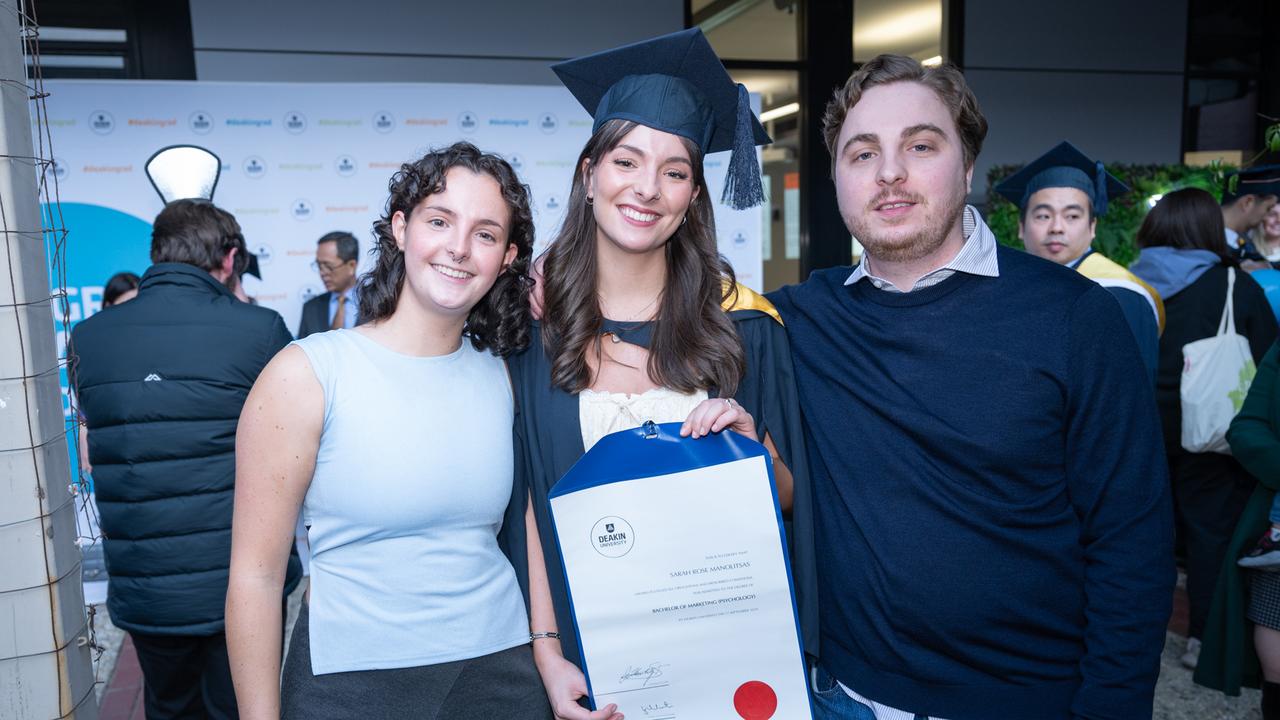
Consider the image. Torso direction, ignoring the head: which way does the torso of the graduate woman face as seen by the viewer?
toward the camera

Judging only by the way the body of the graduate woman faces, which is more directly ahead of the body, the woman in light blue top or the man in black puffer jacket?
the woman in light blue top

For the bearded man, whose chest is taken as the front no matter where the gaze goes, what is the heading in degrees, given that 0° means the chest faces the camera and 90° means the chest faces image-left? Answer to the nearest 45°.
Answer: approximately 45°

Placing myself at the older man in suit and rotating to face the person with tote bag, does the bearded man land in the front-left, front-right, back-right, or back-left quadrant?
front-right

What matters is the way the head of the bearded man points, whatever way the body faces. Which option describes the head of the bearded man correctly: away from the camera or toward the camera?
toward the camera

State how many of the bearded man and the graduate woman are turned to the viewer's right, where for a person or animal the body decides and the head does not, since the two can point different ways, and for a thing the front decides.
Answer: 0

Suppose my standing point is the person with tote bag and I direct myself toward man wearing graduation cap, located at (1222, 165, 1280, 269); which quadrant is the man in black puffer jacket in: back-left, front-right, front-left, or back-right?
back-left

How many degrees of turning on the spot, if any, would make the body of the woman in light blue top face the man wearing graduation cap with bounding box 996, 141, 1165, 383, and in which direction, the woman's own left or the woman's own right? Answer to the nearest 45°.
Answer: approximately 90° to the woman's own left

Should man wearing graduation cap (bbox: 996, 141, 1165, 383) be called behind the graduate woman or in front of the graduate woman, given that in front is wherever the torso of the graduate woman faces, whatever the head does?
behind

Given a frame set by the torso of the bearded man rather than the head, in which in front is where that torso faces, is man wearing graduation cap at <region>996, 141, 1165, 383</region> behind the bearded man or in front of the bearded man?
behind

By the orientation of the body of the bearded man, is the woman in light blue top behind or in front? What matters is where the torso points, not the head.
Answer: in front

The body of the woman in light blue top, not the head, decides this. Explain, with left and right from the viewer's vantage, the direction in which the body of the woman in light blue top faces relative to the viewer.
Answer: facing the viewer and to the right of the viewer

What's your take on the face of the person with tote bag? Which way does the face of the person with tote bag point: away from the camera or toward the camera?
away from the camera
